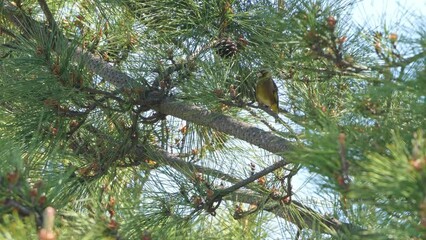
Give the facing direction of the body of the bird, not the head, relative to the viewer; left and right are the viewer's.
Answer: facing the viewer and to the left of the viewer
